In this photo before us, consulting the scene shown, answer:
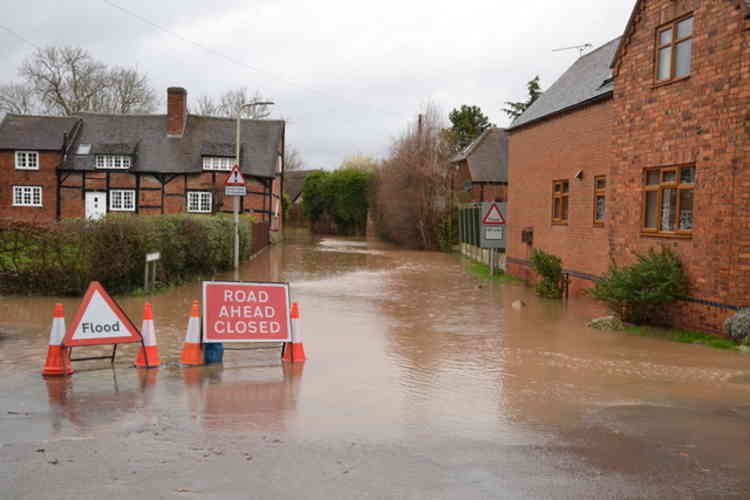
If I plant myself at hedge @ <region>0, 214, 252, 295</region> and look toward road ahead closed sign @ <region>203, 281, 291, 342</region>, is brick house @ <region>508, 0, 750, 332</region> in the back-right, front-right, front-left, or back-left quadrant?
front-left

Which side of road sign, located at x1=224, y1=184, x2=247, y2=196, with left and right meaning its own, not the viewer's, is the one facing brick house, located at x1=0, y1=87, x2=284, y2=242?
back

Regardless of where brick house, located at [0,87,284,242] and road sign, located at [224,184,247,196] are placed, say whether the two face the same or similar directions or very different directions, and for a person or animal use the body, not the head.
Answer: same or similar directions

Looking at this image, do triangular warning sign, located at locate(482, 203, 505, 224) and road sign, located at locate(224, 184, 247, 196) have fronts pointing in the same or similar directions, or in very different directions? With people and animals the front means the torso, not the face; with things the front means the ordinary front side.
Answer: same or similar directions

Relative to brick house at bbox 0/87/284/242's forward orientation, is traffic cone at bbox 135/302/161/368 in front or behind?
in front

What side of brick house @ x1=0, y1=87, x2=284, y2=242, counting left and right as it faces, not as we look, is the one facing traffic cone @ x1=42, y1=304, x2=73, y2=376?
front

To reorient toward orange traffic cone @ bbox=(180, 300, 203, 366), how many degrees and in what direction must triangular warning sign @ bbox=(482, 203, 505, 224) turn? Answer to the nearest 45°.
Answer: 0° — it already faces it

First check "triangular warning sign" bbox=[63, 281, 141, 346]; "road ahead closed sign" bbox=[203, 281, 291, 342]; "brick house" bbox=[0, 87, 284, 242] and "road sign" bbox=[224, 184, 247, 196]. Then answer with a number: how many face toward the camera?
4

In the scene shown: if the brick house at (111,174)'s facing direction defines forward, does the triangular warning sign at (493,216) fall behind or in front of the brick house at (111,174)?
in front

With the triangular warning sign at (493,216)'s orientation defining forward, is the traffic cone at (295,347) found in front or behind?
in front

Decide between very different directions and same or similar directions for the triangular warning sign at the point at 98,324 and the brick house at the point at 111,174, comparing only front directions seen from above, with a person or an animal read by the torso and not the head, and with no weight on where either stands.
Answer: same or similar directions

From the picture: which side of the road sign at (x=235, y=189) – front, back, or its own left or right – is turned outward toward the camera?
front

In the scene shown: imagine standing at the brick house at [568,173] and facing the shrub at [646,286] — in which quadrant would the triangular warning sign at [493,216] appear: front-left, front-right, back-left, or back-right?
back-right

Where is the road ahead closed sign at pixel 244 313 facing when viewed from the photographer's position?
facing the viewer

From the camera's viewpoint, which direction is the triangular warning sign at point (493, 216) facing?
toward the camera

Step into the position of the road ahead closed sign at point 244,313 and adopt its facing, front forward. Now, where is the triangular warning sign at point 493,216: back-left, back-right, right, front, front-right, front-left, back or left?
back-left

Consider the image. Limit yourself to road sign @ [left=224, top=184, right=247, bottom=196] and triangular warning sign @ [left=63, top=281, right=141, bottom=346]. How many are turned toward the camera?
2

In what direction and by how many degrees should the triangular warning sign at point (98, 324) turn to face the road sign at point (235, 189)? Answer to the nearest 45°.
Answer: approximately 180°
